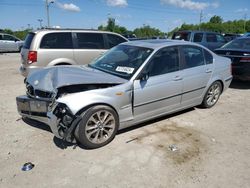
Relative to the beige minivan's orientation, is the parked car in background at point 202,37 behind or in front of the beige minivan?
in front

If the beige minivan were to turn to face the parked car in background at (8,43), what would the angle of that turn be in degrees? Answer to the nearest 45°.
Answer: approximately 90° to its left

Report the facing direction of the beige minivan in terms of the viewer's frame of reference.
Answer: facing to the right of the viewer
